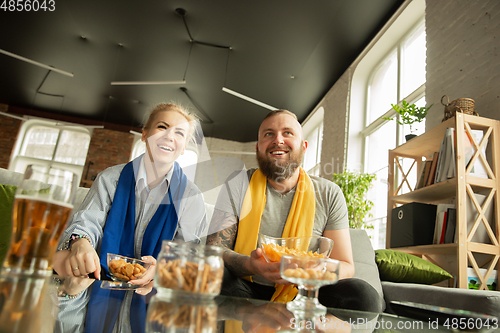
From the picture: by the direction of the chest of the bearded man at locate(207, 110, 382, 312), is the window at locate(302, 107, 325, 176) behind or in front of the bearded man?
behind

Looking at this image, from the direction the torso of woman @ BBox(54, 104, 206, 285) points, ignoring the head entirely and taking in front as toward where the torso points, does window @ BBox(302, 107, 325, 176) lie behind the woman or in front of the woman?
behind

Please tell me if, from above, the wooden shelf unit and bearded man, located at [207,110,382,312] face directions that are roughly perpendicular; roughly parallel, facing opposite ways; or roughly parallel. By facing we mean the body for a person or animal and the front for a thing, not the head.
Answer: roughly perpendicular

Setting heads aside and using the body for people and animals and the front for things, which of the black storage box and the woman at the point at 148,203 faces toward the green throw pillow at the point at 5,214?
the black storage box

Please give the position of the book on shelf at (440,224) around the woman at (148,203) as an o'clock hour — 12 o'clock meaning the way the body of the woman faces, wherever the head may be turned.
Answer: The book on shelf is roughly at 9 o'clock from the woman.

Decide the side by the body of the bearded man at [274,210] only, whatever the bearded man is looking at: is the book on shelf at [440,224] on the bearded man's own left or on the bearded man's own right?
on the bearded man's own left

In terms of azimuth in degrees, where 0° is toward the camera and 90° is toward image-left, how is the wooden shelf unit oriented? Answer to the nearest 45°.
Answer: approximately 45°

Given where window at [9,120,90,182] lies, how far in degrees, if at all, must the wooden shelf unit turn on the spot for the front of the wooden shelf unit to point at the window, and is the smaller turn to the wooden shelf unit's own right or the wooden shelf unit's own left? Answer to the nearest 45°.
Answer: approximately 45° to the wooden shelf unit's own right

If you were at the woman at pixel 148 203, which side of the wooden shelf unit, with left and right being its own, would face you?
front

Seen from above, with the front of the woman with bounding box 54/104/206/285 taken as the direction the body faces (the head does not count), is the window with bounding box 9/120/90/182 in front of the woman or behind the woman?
behind

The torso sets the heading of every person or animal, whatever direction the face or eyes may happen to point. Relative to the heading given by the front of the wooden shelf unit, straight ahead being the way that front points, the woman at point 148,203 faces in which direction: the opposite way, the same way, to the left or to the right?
to the left

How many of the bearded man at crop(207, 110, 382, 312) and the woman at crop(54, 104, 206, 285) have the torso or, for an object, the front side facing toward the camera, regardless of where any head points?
2

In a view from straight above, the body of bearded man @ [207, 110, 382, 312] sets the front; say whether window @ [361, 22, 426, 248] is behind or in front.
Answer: behind

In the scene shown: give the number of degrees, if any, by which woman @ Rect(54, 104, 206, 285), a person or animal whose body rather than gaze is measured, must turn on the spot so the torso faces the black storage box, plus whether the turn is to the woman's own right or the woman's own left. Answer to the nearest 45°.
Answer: approximately 90° to the woman's own left

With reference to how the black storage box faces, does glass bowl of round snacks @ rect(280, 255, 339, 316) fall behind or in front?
in front

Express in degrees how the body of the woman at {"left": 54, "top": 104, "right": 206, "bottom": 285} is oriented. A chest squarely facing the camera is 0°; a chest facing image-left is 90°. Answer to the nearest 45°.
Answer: approximately 0°
